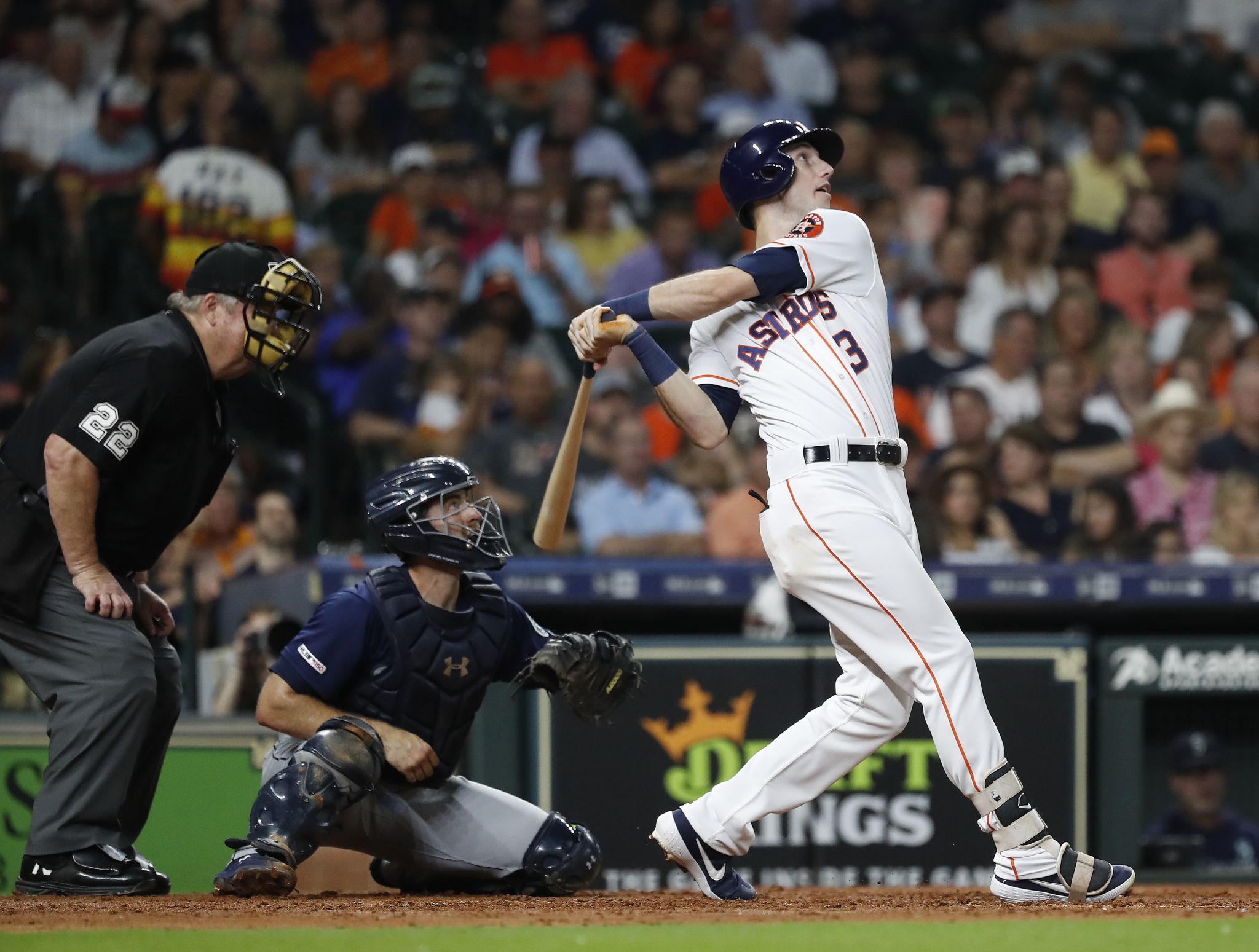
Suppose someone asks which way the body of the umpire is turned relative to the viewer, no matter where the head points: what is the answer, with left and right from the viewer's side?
facing to the right of the viewer

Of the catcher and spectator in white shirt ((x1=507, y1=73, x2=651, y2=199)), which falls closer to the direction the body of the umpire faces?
the catcher

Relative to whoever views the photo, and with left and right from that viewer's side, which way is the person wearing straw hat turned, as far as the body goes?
facing the viewer

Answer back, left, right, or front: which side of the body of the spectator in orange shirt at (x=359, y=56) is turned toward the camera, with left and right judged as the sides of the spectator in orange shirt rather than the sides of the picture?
front

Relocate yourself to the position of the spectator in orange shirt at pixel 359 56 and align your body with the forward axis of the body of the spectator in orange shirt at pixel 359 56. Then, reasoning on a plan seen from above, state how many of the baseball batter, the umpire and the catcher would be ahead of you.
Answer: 3

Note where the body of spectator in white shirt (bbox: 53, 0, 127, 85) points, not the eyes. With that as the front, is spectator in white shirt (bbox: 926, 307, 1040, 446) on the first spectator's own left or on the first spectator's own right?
on the first spectator's own left

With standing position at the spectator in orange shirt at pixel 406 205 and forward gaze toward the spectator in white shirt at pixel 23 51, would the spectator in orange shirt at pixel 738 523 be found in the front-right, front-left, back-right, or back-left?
back-left

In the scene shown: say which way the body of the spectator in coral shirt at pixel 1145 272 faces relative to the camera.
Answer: toward the camera

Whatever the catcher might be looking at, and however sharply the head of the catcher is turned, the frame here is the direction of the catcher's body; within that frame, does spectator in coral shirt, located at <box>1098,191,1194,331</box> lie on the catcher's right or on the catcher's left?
on the catcher's left

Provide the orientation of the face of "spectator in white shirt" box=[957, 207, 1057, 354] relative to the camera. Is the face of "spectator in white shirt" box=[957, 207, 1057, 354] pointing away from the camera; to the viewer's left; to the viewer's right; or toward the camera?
toward the camera

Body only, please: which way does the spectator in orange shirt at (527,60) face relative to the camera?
toward the camera

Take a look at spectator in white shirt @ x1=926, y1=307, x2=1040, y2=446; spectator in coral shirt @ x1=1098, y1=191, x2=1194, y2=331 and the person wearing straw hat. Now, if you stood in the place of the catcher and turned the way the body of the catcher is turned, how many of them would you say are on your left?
3

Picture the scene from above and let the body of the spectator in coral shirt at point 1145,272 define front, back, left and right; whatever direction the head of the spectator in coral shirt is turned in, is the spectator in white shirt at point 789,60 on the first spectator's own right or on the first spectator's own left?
on the first spectator's own right

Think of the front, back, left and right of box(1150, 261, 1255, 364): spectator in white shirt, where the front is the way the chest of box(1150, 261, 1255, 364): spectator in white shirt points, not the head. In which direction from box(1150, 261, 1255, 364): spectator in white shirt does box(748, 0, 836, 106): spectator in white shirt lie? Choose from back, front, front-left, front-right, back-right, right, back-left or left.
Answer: right

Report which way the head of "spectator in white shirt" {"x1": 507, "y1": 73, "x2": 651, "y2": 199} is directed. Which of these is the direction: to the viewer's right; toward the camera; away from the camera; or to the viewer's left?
toward the camera

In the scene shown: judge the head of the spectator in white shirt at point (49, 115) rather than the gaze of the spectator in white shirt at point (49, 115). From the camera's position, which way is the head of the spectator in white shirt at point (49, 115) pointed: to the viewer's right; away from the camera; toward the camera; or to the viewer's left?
toward the camera

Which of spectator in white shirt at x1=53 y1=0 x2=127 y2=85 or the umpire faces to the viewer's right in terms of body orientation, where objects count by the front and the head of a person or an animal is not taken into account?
the umpire

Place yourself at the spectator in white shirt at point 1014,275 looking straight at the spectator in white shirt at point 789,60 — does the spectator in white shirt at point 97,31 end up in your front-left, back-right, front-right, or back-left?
front-left
